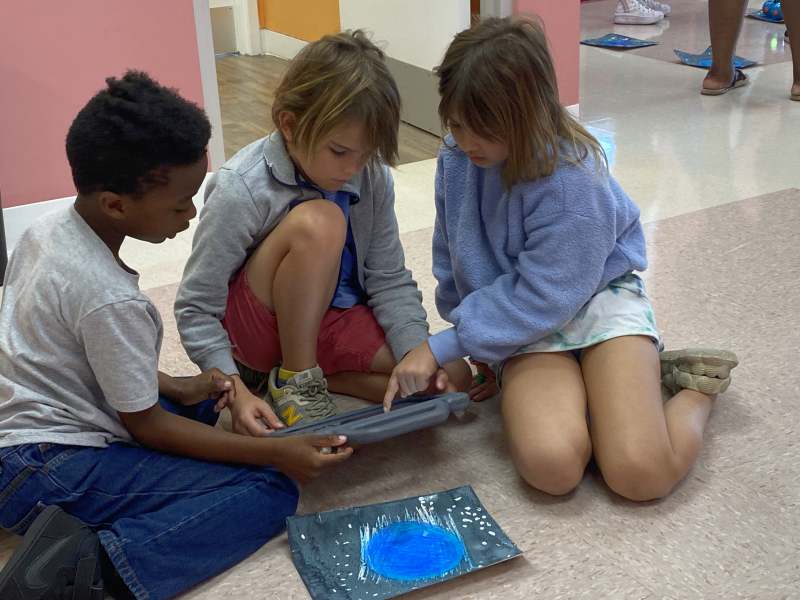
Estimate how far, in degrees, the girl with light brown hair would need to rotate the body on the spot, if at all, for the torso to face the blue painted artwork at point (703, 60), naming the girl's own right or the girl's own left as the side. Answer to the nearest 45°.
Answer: approximately 135° to the girl's own right

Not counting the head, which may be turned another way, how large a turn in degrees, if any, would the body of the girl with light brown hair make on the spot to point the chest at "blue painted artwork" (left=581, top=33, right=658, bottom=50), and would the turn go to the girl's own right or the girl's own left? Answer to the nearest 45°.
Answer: approximately 135° to the girl's own right

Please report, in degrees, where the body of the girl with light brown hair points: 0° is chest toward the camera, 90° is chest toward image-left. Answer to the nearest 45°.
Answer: approximately 45°

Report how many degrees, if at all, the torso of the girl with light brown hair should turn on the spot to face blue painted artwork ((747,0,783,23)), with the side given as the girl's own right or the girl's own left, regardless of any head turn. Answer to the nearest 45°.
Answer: approximately 135° to the girl's own right
